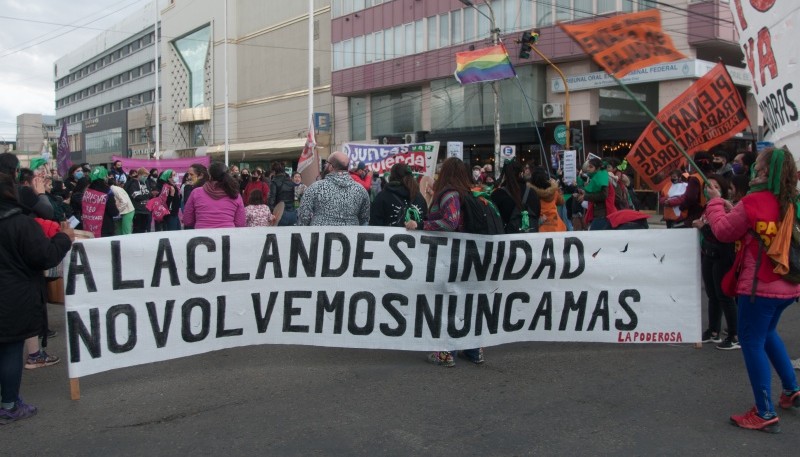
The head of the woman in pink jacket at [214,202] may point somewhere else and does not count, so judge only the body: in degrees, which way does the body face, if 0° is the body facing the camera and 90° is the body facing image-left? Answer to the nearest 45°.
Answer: approximately 180°

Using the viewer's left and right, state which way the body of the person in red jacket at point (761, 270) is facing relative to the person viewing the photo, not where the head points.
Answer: facing to the left of the viewer

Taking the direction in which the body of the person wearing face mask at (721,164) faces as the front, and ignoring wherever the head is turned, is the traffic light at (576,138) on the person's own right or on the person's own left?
on the person's own right

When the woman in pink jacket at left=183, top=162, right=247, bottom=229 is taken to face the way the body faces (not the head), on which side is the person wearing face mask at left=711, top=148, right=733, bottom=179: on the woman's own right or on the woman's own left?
on the woman's own right

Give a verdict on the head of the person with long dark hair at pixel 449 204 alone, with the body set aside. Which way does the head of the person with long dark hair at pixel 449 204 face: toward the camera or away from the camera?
away from the camera

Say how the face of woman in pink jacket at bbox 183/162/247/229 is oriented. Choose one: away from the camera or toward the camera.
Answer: away from the camera
